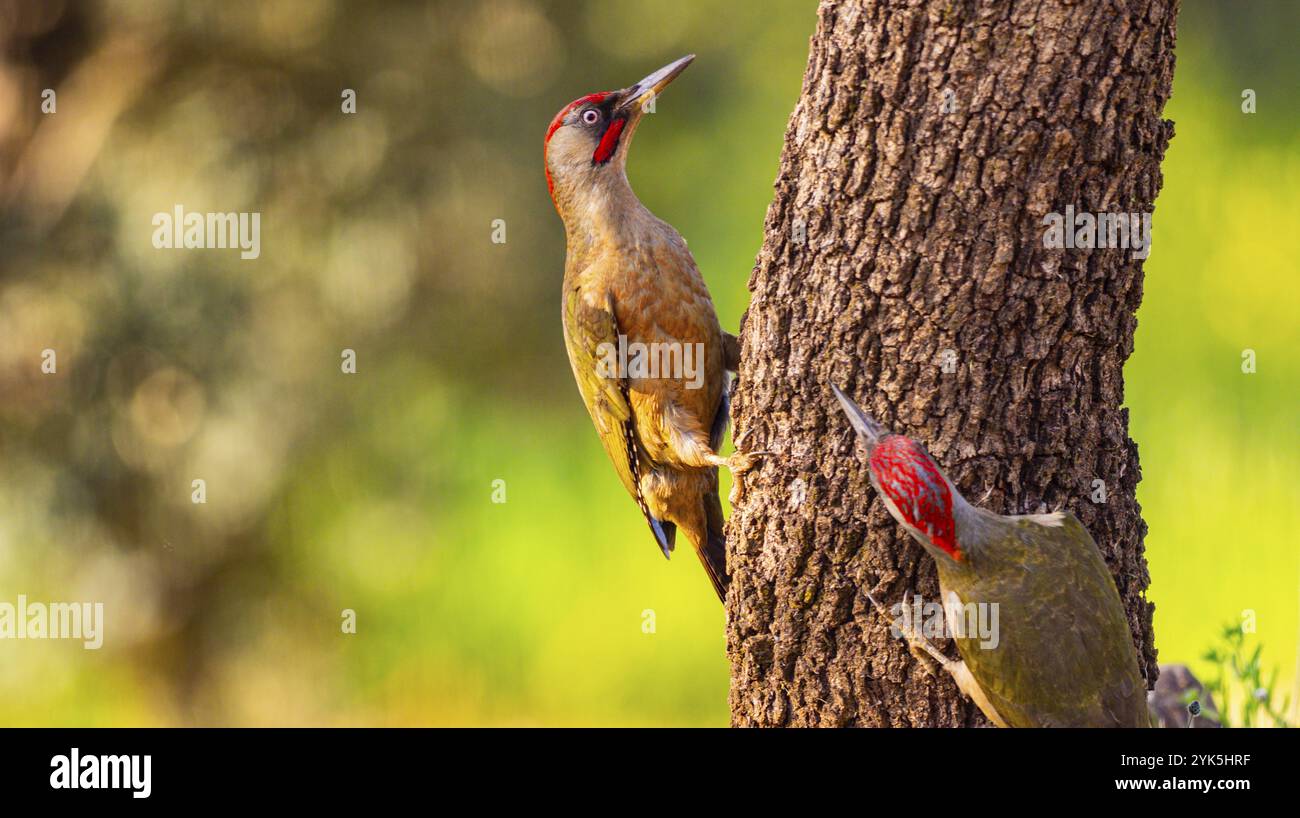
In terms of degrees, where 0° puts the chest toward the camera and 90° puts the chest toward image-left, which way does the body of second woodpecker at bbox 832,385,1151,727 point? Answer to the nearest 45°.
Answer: approximately 135°

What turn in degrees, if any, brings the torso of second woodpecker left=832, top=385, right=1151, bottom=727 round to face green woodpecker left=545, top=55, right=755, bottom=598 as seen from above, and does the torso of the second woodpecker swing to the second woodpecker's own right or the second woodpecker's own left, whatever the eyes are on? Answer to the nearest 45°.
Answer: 0° — it already faces it

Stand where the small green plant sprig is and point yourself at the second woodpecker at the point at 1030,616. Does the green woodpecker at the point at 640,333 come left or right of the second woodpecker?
right

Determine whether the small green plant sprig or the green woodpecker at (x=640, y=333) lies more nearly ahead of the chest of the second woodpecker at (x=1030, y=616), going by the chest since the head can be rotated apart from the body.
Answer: the green woodpecker

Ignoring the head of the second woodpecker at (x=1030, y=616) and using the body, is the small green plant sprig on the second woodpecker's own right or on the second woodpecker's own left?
on the second woodpecker's own right
